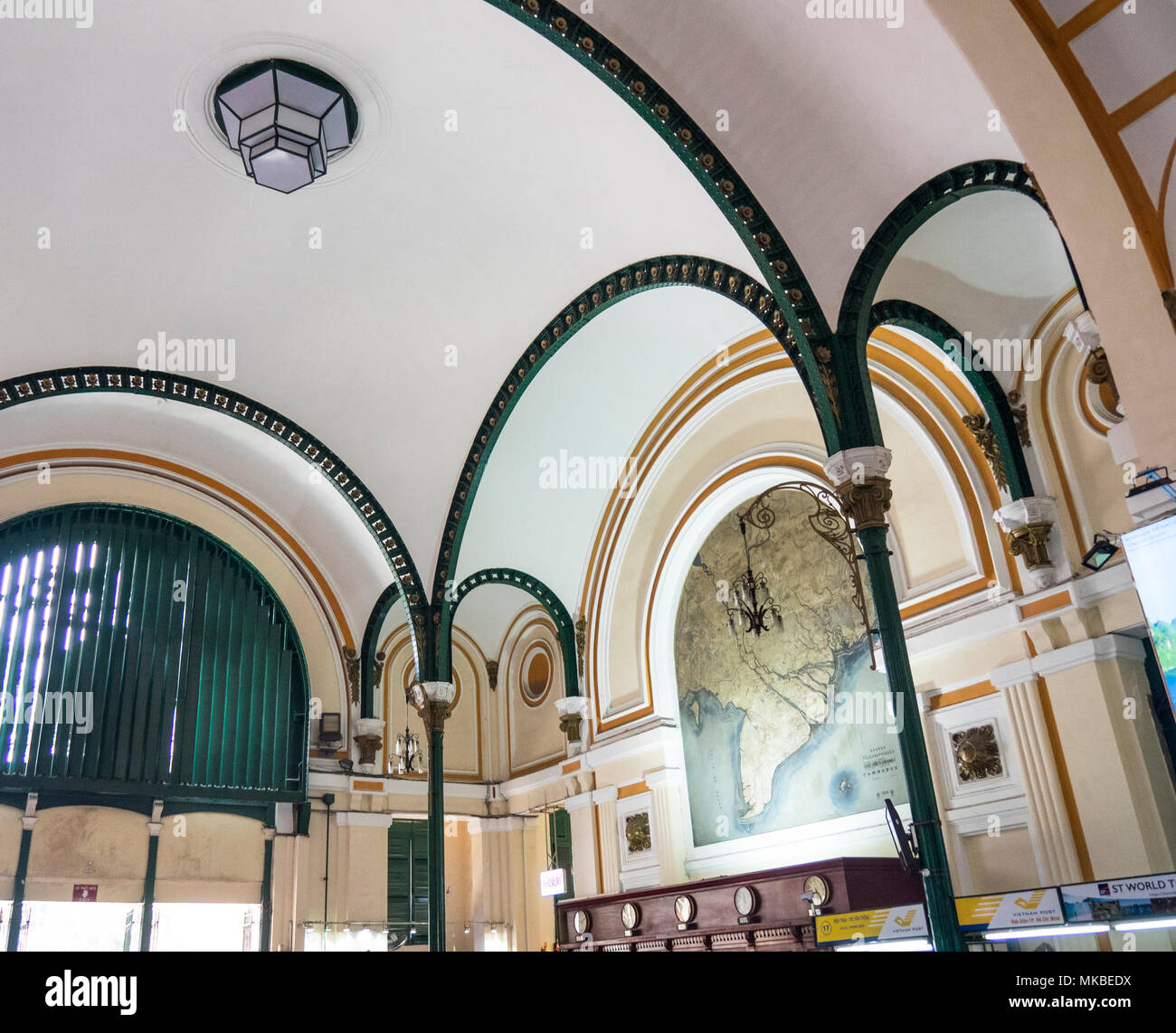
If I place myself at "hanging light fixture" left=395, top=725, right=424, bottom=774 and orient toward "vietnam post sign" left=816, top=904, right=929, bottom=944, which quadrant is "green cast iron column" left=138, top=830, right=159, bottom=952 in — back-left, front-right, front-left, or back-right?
back-right

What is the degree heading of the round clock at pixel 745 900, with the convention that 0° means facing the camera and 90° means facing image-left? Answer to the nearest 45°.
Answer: approximately 45°

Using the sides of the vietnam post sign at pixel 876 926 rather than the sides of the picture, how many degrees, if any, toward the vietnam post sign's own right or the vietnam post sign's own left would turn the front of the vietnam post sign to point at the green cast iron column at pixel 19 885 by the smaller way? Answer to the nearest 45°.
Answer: approximately 45° to the vietnam post sign's own right

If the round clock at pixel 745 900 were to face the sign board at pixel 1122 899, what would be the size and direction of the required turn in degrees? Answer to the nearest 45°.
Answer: approximately 90° to its left

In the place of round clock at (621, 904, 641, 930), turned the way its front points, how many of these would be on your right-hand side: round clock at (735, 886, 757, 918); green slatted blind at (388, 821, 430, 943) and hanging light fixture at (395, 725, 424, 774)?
2

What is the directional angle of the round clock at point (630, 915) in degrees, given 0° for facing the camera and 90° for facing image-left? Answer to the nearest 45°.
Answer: approximately 45°

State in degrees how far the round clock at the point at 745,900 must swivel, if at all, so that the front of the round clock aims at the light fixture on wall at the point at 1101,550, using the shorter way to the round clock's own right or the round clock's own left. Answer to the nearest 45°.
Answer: approximately 90° to the round clock's own left

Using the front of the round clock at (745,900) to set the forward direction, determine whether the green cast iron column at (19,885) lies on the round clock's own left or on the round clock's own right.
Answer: on the round clock's own right

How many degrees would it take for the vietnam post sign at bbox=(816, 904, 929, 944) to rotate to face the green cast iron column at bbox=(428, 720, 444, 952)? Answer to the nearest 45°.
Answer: approximately 90° to its right

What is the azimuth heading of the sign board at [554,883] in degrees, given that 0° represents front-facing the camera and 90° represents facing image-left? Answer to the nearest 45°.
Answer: approximately 0°
